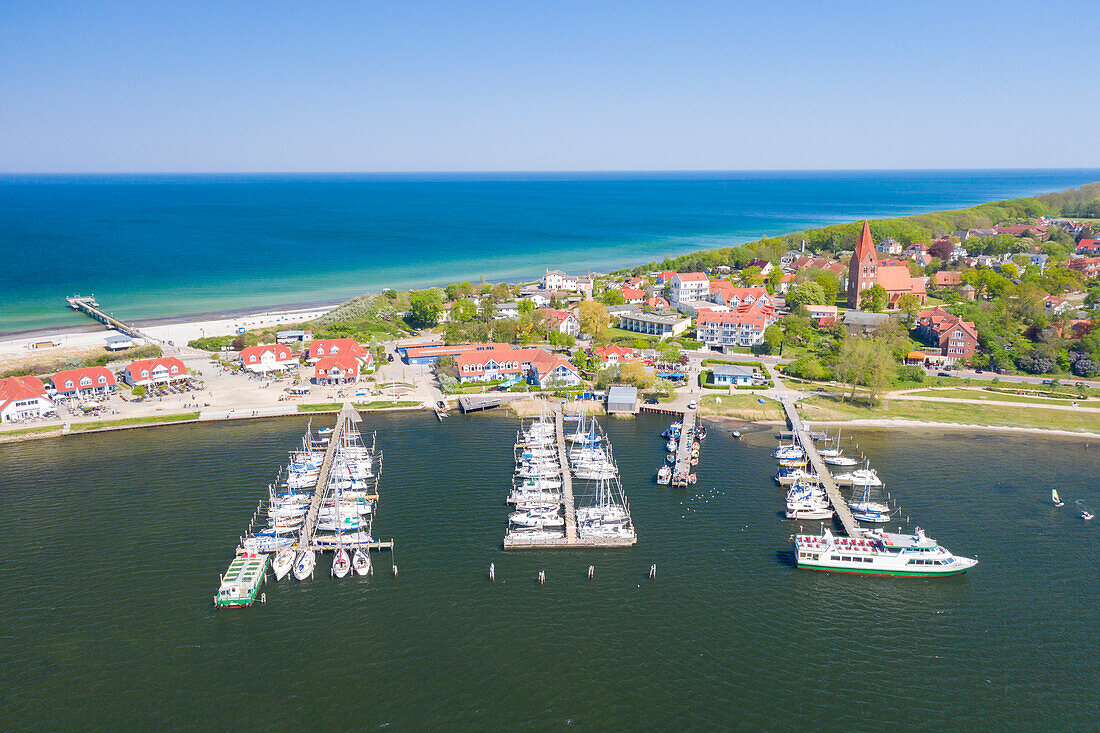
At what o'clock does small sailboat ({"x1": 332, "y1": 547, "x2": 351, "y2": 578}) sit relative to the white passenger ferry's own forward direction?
The small sailboat is roughly at 5 o'clock from the white passenger ferry.

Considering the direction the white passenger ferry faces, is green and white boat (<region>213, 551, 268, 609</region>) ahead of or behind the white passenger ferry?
behind

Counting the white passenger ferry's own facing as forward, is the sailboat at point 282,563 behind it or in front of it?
behind

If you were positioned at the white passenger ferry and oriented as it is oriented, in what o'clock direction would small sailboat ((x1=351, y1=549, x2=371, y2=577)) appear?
The small sailboat is roughly at 5 o'clock from the white passenger ferry.

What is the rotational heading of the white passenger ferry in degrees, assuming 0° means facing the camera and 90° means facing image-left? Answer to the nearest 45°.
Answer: approximately 270°
